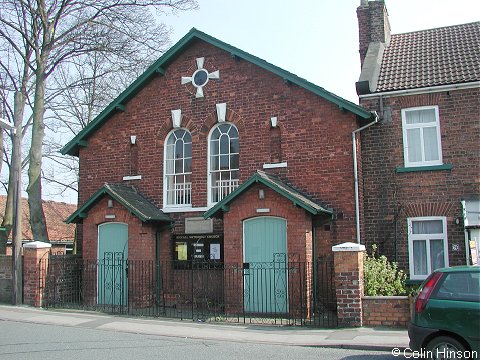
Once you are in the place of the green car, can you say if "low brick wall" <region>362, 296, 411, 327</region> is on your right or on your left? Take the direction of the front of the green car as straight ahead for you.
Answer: on your left

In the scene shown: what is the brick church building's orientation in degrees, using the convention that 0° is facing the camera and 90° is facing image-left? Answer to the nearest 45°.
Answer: approximately 45°

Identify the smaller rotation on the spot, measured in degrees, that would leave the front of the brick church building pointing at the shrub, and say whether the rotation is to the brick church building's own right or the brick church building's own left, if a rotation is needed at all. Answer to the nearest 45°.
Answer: approximately 90° to the brick church building's own left
